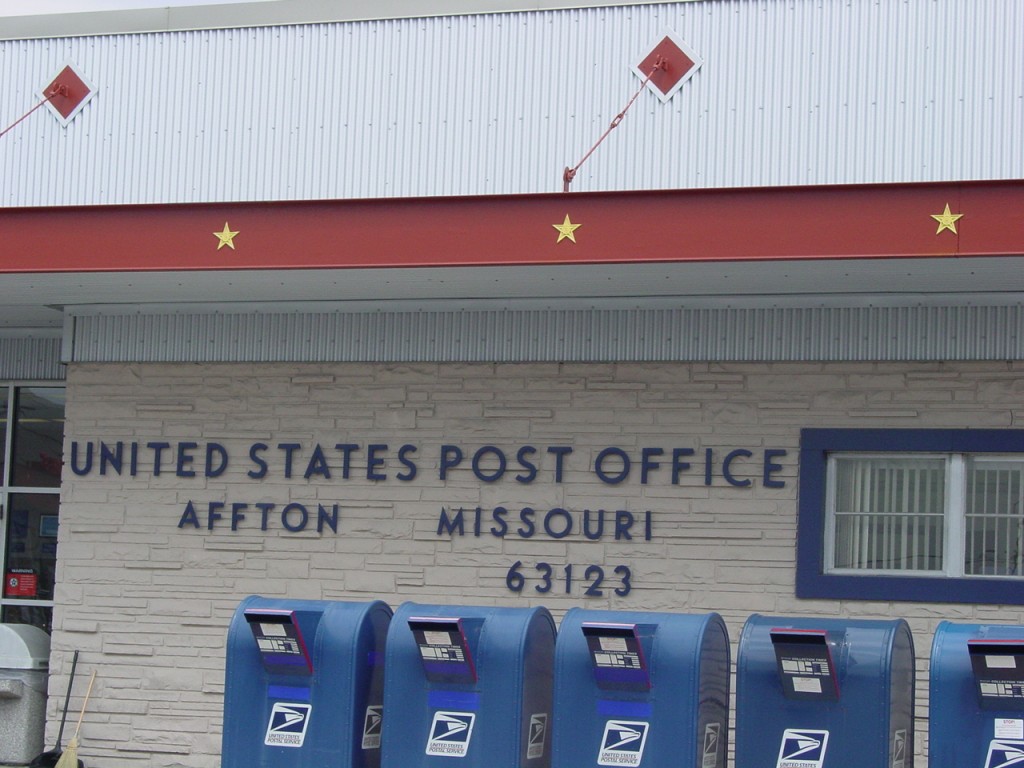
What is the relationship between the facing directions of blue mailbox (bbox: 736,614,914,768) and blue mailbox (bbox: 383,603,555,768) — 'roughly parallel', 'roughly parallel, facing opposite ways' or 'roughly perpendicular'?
roughly parallel

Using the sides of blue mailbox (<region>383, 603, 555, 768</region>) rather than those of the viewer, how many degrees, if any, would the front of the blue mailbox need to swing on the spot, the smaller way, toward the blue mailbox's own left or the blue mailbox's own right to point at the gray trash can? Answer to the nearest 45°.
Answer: approximately 135° to the blue mailbox's own right

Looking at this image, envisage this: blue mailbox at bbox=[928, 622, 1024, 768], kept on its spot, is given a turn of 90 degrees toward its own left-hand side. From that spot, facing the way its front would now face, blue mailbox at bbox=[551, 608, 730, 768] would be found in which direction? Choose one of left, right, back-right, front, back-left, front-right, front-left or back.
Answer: back

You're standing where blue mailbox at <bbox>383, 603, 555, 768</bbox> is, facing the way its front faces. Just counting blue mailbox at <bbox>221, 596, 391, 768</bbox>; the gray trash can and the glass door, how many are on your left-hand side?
0

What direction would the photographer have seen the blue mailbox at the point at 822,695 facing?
facing the viewer

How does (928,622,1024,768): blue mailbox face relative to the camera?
toward the camera

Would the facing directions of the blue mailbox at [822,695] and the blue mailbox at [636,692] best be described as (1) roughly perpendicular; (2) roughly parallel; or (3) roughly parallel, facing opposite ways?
roughly parallel

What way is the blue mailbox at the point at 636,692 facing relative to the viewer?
toward the camera

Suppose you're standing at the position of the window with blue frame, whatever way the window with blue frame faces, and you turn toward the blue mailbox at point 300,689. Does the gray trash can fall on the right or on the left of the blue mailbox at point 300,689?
right

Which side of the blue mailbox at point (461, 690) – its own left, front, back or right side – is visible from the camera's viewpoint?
front

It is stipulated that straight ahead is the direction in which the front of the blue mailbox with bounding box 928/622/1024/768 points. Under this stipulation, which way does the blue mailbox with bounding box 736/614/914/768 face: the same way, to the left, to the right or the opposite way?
the same way
